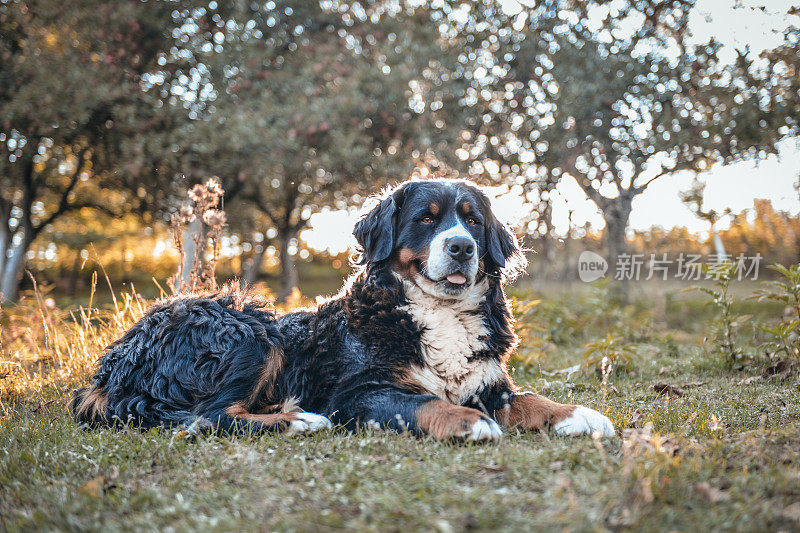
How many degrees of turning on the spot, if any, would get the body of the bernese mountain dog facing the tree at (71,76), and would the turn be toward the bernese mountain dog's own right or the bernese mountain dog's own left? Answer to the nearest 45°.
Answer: approximately 180°

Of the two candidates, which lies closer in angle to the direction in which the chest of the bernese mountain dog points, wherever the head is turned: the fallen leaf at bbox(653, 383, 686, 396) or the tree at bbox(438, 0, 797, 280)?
the fallen leaf

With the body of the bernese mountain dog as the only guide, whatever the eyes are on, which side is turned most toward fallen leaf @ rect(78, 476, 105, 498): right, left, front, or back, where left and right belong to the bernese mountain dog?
right

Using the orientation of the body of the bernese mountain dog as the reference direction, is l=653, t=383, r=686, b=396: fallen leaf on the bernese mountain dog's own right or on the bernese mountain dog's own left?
on the bernese mountain dog's own left

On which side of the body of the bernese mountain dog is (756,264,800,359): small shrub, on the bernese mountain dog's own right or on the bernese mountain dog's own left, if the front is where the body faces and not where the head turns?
on the bernese mountain dog's own left

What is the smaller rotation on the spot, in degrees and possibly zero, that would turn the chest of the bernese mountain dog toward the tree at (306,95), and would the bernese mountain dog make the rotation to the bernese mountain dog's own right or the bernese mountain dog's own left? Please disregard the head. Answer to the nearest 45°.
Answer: approximately 135° to the bernese mountain dog's own left

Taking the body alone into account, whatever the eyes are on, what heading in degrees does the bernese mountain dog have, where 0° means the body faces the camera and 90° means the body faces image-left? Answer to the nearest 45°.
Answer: approximately 315°

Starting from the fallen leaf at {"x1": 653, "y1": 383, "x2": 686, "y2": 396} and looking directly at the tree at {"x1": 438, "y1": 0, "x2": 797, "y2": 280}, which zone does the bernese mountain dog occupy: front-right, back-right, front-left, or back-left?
back-left

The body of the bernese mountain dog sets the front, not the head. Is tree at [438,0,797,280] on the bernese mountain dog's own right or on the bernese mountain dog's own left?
on the bernese mountain dog's own left

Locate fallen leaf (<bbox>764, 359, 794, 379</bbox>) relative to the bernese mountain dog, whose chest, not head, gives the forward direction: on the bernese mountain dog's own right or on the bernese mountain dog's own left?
on the bernese mountain dog's own left
